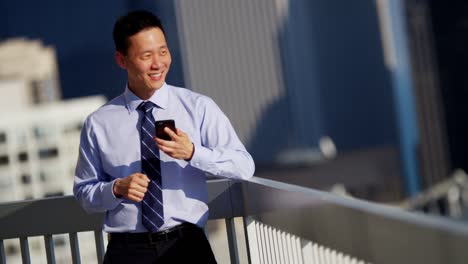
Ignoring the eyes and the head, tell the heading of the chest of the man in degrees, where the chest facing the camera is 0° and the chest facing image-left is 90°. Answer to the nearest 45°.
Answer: approximately 0°
